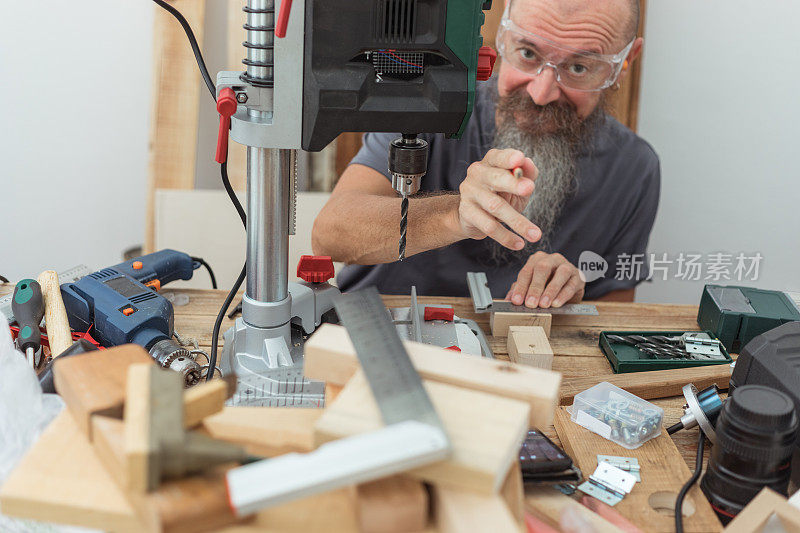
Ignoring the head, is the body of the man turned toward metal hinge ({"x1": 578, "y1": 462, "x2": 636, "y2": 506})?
yes

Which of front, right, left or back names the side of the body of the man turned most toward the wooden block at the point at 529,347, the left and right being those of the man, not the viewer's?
front

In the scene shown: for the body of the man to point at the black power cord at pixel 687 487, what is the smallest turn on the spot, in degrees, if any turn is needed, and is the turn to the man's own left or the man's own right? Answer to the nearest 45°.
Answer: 0° — they already face it

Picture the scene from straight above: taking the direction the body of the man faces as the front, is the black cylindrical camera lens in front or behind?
in front

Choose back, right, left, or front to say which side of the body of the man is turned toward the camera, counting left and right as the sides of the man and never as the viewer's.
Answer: front

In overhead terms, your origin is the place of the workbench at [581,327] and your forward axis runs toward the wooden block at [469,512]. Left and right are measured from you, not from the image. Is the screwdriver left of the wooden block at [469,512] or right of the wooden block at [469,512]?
right

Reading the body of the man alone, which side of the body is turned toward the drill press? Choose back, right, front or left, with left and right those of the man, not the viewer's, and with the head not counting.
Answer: front

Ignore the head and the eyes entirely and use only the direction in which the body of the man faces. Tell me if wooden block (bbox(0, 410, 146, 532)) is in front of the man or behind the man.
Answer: in front

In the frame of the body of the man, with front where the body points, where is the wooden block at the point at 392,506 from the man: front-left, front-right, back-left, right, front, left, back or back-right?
front

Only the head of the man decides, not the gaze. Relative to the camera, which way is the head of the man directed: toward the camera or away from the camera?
toward the camera

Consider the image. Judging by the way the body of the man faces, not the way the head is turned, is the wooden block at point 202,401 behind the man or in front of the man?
in front
